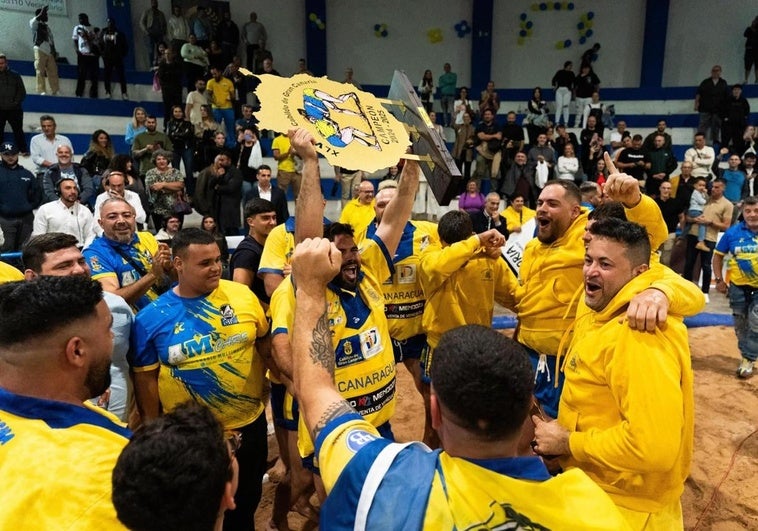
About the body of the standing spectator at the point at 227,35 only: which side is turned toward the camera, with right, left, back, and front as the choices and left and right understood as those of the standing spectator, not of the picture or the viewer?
front

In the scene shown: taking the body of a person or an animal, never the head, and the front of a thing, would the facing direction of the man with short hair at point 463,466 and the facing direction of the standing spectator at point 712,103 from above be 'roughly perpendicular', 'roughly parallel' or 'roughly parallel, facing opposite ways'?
roughly parallel, facing opposite ways

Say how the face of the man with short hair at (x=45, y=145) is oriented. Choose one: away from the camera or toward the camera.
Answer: toward the camera

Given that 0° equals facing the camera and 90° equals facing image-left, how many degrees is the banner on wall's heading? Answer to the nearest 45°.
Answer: approximately 0°

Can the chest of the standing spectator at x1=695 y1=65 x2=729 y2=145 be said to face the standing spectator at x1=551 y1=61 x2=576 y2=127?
no

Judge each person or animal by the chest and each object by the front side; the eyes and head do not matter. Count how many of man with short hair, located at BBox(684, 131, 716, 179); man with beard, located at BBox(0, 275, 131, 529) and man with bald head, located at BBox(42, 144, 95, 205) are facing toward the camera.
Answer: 2

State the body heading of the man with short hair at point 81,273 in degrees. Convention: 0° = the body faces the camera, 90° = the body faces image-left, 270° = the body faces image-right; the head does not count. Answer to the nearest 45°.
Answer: approximately 315°

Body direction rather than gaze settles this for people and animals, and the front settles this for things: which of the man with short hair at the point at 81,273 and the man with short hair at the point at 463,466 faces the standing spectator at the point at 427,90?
the man with short hair at the point at 463,466

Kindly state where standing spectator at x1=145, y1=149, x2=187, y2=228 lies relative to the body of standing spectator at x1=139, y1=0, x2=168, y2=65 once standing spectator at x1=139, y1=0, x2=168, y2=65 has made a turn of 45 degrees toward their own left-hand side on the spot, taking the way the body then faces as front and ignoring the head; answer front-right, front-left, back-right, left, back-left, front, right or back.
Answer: front-right

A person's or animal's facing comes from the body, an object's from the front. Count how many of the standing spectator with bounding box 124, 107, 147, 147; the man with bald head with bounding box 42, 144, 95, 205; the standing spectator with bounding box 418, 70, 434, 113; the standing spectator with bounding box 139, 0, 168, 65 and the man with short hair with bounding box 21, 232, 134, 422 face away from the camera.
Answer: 0

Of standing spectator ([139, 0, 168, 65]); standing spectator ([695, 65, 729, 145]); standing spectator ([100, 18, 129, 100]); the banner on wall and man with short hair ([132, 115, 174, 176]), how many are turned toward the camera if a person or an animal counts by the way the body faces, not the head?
5

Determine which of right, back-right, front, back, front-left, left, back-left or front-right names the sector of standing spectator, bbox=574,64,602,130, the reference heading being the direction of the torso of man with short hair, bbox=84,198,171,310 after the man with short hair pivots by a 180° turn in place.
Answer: right

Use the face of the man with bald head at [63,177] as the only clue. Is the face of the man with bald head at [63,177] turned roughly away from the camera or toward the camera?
toward the camera

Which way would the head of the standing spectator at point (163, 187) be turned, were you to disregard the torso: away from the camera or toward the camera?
toward the camera

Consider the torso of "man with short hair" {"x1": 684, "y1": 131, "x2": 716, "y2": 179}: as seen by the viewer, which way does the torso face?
toward the camera

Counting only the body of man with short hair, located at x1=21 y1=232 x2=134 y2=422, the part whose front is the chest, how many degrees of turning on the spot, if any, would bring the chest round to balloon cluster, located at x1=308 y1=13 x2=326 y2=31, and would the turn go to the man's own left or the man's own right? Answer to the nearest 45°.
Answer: approximately 90° to the man's own left

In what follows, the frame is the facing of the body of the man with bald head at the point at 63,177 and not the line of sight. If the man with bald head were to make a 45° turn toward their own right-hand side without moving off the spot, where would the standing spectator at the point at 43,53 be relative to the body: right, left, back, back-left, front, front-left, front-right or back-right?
back-right

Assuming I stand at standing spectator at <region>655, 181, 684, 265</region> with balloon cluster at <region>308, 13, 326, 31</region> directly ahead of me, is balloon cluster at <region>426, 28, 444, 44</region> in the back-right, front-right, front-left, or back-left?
front-right

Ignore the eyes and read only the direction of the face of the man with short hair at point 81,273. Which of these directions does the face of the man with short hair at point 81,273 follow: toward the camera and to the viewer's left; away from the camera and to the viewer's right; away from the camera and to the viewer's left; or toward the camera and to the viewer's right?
toward the camera and to the viewer's right

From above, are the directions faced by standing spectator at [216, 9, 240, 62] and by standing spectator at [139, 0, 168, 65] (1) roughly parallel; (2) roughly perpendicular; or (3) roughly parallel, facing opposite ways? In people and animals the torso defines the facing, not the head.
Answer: roughly parallel
